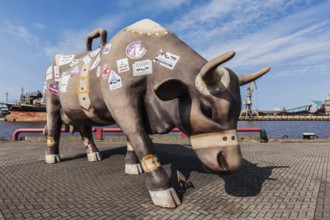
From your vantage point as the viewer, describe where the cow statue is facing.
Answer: facing the viewer and to the right of the viewer
